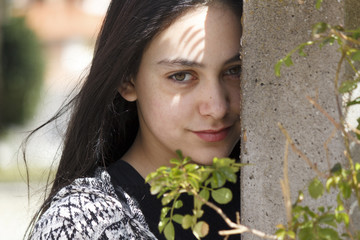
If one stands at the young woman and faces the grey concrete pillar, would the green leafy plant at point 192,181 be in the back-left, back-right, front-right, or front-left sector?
front-right

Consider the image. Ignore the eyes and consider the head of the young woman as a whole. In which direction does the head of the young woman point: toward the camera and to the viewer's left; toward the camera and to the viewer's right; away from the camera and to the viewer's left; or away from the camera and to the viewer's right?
toward the camera and to the viewer's right

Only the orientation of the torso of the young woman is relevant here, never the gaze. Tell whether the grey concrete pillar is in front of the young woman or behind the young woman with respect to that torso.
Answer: in front

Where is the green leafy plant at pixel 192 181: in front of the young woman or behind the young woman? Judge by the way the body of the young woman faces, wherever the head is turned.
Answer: in front

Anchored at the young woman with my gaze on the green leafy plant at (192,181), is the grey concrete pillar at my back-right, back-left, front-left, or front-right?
front-left

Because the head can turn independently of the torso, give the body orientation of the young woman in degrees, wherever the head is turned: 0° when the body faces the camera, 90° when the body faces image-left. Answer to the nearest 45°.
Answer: approximately 315°
